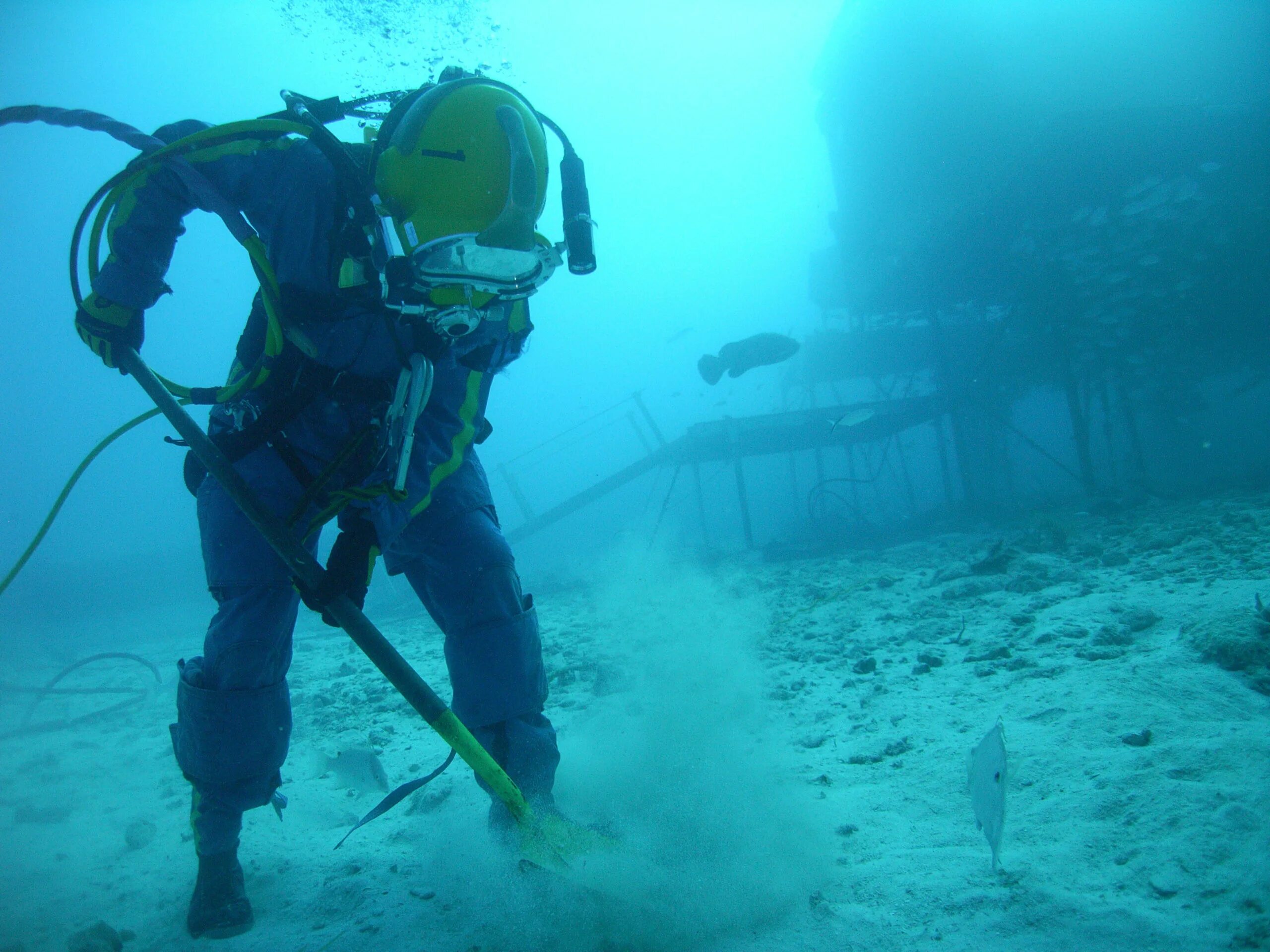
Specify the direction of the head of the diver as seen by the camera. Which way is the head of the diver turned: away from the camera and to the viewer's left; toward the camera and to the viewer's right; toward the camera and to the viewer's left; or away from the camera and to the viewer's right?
toward the camera and to the viewer's right

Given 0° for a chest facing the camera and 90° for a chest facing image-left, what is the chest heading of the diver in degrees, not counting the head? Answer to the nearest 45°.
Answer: approximately 315°

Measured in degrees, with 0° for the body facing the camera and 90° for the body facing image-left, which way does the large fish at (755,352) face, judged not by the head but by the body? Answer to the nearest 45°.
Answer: approximately 270°
